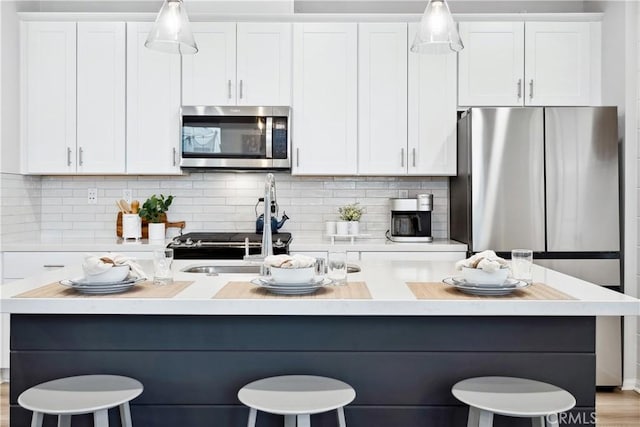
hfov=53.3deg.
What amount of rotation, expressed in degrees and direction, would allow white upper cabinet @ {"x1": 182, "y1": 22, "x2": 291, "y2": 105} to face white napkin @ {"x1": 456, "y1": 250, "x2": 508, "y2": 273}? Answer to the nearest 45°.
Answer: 0° — it already faces it

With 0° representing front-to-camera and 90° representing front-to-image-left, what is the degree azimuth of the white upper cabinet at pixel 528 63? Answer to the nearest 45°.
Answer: approximately 0°

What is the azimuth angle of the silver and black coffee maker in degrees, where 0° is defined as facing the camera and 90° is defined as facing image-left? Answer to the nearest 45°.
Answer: approximately 0°

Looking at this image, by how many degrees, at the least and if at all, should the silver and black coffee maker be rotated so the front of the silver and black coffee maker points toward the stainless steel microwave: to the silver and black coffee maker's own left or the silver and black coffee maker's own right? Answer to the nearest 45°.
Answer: approximately 90° to the silver and black coffee maker's own right
